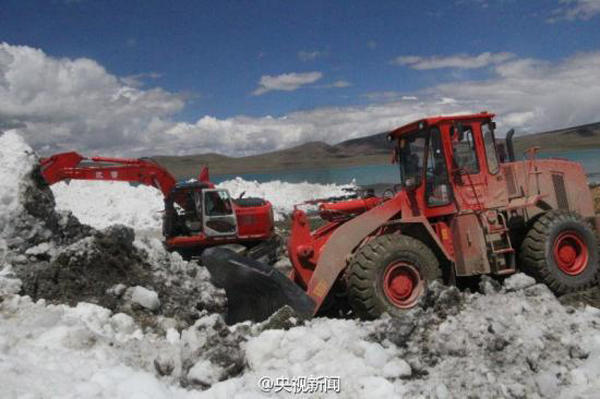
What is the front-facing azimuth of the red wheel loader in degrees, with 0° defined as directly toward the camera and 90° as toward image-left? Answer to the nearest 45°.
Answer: approximately 45°
